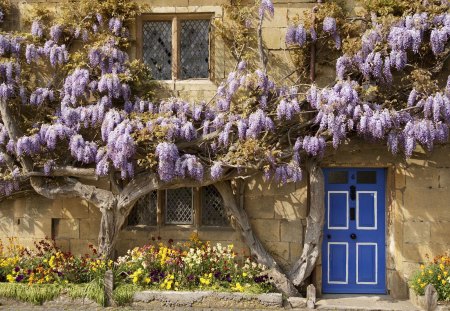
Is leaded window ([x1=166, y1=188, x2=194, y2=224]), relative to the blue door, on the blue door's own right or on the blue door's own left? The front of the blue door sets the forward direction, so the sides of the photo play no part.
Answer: on the blue door's own right

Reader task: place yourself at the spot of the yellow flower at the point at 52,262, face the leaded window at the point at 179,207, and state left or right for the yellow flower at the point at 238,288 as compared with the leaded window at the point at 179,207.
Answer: right

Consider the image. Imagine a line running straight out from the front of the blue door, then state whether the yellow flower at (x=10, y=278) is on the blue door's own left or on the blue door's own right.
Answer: on the blue door's own right

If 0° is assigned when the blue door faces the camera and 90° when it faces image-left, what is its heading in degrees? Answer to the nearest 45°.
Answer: approximately 0°

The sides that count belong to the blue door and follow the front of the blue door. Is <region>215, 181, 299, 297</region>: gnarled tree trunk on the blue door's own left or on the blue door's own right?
on the blue door's own right

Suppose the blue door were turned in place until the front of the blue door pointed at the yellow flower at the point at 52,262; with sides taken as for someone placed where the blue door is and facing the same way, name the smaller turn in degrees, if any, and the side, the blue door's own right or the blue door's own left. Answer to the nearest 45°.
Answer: approximately 90° to the blue door's own right
